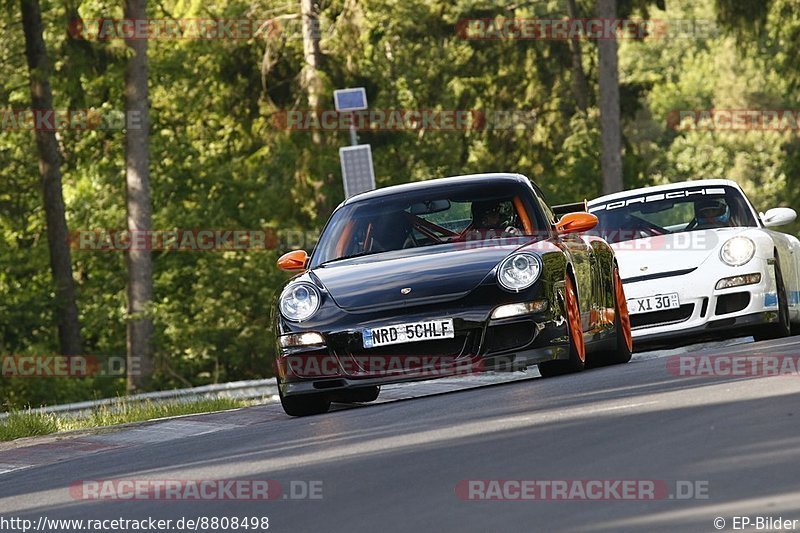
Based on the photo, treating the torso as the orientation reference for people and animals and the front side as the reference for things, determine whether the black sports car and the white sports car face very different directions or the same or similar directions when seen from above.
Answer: same or similar directions

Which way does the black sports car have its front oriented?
toward the camera

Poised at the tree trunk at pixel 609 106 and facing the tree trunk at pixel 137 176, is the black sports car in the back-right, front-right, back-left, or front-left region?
front-left

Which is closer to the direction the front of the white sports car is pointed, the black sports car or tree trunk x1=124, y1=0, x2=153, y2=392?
the black sports car

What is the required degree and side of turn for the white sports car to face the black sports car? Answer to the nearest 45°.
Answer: approximately 45° to its right

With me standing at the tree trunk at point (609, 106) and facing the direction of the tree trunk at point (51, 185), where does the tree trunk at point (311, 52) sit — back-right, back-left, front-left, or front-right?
front-right

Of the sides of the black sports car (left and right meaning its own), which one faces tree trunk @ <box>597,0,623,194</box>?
back

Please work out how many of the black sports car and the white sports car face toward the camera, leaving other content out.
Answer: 2

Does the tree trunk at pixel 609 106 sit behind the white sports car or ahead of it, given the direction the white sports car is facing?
behind

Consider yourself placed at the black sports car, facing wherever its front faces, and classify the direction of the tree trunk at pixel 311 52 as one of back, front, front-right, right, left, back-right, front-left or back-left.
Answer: back

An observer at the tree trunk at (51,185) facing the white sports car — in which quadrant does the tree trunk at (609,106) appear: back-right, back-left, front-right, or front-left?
front-left

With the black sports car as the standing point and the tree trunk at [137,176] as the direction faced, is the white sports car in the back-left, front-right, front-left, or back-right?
front-right
